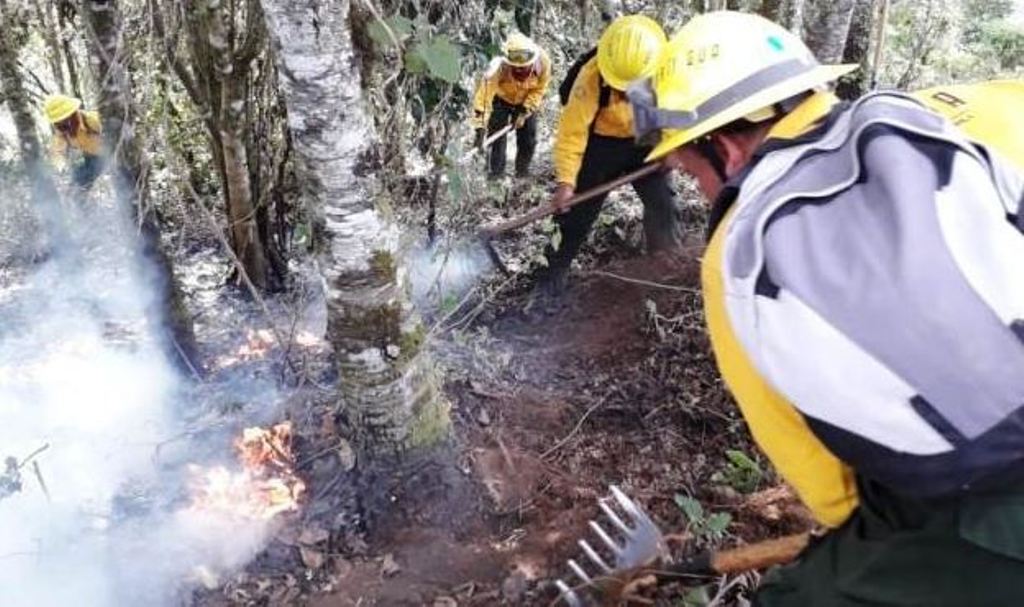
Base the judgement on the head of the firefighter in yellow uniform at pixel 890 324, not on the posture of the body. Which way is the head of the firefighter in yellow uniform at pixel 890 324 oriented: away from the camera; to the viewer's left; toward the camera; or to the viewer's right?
to the viewer's left

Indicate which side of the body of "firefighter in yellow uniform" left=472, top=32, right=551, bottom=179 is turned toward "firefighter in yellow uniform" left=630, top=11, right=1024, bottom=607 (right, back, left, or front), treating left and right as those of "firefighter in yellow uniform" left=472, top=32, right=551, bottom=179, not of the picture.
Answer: front

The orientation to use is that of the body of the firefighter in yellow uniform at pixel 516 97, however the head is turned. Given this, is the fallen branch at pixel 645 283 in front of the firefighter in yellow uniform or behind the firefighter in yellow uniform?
in front

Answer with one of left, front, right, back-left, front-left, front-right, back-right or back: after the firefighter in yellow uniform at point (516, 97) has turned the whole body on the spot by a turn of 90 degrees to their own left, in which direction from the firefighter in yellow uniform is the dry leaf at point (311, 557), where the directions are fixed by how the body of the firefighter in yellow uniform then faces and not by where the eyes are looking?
right

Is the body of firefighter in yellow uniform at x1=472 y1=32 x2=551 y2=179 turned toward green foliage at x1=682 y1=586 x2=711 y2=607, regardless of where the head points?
yes

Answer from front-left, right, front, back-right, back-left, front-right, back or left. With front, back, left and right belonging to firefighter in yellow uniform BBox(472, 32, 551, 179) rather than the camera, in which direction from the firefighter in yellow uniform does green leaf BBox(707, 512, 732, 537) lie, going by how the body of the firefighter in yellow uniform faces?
front

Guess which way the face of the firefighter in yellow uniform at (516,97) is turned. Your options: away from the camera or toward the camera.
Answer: toward the camera

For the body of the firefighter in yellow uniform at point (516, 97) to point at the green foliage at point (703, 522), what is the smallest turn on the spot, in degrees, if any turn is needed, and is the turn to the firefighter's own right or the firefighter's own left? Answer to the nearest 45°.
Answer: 0° — they already face it

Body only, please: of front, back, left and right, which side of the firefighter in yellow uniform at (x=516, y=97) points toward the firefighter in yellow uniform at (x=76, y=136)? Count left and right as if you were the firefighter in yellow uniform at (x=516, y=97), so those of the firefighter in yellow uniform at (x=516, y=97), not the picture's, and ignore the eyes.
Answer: right

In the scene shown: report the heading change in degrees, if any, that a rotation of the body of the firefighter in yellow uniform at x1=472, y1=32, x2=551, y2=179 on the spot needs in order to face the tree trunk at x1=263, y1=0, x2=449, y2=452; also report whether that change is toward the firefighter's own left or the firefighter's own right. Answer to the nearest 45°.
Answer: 0° — they already face it

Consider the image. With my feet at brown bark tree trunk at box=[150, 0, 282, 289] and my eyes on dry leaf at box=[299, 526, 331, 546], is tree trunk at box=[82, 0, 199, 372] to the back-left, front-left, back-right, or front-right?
front-right

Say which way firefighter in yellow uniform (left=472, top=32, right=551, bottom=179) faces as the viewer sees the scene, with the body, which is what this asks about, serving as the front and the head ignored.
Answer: toward the camera

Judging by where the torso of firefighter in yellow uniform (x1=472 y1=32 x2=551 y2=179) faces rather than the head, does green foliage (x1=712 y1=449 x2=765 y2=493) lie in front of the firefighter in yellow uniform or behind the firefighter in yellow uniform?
in front

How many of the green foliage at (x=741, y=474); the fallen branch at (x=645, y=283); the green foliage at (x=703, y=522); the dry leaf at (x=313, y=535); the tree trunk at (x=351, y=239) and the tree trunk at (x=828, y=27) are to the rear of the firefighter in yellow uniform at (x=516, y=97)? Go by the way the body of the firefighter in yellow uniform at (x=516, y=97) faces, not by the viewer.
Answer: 0

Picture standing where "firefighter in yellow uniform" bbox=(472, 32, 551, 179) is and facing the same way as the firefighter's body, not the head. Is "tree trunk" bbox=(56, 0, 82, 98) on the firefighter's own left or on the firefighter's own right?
on the firefighter's own right

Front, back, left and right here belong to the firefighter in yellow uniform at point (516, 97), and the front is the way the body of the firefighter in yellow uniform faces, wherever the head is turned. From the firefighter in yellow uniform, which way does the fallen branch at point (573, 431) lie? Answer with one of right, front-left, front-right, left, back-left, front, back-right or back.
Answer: front

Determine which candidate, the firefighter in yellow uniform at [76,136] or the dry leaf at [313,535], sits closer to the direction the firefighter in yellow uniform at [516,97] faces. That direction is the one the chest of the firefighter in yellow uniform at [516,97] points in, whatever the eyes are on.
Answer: the dry leaf

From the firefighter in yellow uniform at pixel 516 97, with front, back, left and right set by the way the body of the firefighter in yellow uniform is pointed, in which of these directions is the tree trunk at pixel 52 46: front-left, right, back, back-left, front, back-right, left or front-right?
right
